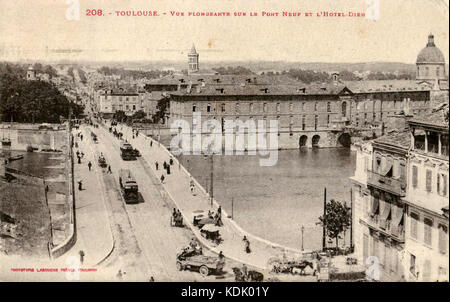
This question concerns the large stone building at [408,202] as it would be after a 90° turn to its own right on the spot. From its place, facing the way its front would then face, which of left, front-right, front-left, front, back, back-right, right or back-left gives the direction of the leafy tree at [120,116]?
front

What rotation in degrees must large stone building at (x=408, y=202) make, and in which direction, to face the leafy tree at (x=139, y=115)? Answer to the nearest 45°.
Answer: approximately 90° to its right

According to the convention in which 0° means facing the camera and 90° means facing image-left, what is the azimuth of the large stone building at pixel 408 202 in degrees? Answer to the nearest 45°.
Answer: approximately 45°

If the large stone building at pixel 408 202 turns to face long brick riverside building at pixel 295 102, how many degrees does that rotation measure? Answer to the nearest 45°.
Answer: approximately 135° to its right

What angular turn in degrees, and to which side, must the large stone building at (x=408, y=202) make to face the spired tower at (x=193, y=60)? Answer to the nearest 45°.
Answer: approximately 90° to its right

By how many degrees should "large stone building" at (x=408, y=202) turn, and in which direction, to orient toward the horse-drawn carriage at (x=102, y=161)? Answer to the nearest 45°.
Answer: approximately 90° to its right
